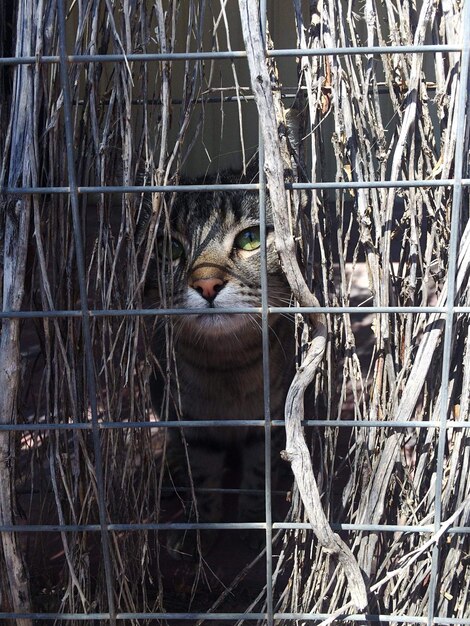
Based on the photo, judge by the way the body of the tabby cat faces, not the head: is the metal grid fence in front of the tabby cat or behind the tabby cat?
in front

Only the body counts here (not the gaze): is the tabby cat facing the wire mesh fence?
yes

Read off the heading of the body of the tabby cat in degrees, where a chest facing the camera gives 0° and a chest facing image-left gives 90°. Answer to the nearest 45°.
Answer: approximately 0°
